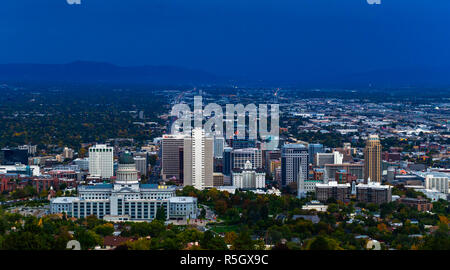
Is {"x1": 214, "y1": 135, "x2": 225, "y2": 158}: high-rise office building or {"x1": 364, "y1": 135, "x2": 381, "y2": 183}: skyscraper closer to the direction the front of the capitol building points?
the high-rise office building

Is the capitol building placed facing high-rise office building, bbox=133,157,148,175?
yes

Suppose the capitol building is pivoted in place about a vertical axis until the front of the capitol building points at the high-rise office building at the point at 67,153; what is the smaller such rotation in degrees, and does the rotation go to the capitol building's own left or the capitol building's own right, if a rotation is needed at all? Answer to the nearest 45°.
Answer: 0° — it already faces it

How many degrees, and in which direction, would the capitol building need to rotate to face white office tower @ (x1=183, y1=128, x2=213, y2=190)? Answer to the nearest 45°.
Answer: approximately 45° to its right

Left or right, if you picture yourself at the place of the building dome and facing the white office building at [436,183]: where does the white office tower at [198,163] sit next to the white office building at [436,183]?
left

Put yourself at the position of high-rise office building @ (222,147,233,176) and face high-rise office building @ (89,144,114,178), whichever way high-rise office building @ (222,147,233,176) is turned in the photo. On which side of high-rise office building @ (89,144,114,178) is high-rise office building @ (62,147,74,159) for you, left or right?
right

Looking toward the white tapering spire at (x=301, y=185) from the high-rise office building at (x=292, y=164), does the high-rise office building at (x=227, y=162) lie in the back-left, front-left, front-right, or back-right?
back-right

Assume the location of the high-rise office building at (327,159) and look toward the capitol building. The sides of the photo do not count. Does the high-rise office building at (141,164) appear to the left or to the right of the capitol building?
right

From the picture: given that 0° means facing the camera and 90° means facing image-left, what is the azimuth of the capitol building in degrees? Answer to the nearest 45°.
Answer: approximately 180°
